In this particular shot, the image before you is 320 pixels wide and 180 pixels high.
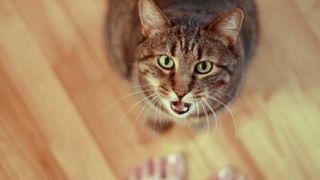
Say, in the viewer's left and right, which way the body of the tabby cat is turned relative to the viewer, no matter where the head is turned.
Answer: facing the viewer
